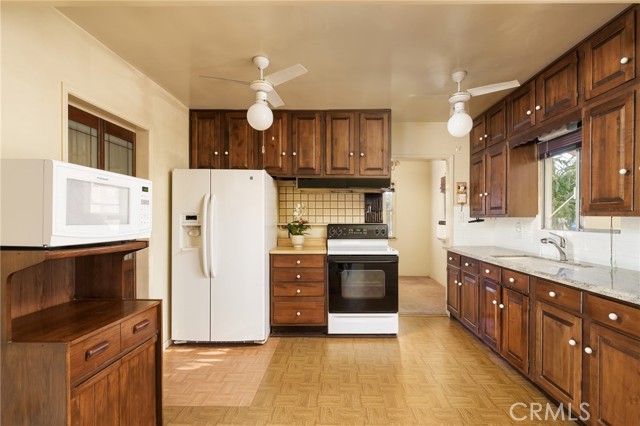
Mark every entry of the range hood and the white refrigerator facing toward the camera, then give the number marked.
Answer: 2

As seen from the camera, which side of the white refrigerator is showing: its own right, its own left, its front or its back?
front

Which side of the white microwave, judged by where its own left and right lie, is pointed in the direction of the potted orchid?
left

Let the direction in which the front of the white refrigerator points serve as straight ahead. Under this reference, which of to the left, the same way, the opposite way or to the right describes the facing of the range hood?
the same way

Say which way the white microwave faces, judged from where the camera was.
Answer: facing the viewer and to the right of the viewer

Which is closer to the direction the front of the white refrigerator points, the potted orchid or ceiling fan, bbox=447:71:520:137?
the ceiling fan

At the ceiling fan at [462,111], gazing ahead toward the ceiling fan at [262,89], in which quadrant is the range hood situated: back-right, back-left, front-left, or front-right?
front-right

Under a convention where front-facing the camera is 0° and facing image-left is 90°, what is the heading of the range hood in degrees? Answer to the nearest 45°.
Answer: approximately 0°

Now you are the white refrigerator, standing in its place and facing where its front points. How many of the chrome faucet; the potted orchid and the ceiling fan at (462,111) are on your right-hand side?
0

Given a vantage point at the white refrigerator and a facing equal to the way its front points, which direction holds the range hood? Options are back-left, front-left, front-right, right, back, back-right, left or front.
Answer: left

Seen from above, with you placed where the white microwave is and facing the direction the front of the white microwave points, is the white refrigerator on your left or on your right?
on your left

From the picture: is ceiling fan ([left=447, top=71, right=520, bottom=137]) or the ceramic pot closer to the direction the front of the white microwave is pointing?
the ceiling fan

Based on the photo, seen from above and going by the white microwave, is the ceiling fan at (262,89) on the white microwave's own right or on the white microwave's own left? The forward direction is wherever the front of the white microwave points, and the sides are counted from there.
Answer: on the white microwave's own left

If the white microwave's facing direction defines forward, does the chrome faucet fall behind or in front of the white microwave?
in front

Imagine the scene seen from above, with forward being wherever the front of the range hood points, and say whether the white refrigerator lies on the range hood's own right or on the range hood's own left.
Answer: on the range hood's own right
